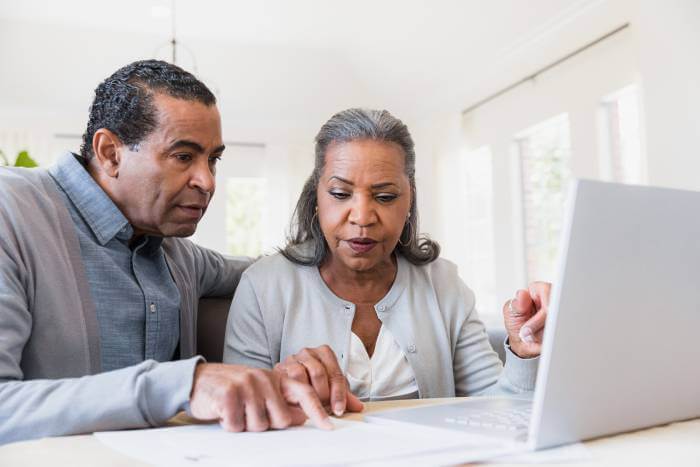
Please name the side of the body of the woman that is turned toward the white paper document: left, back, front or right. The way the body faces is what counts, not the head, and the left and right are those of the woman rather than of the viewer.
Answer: front

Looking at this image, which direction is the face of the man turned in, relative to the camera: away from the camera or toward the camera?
toward the camera

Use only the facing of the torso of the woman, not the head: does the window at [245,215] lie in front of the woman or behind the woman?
behind

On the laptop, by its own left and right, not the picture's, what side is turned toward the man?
front

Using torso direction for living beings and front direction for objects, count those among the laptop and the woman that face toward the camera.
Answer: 1

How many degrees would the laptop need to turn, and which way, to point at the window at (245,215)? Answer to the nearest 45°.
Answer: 0° — it already faces it

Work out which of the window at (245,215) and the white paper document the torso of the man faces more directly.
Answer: the white paper document

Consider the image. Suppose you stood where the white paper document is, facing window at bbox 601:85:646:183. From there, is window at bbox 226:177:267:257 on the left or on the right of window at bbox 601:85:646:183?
left

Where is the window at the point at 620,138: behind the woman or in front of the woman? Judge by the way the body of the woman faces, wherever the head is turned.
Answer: behind

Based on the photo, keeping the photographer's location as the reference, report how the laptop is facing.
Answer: facing away from the viewer and to the left of the viewer

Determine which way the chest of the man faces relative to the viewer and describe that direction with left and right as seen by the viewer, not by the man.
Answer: facing the viewer and to the right of the viewer

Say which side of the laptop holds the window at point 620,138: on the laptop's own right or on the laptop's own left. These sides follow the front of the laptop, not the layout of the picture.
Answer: on the laptop's own right

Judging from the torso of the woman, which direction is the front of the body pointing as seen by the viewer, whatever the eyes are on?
toward the camera

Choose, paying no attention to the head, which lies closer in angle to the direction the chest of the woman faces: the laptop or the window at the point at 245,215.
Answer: the laptop

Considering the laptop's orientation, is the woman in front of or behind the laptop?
in front
